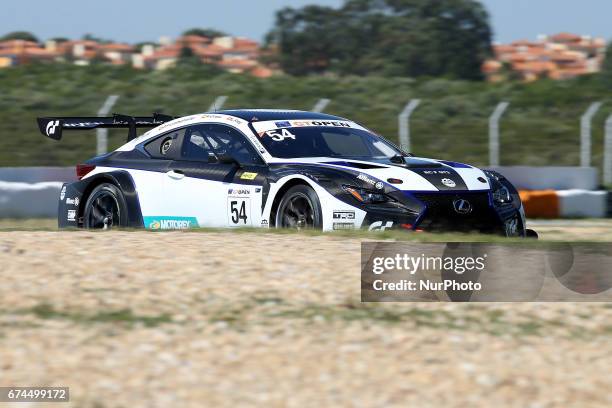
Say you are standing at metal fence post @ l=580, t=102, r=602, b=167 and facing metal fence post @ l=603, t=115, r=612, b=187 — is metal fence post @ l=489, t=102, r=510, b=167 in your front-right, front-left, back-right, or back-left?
back-right

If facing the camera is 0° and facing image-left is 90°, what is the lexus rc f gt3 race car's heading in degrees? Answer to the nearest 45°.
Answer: approximately 315°

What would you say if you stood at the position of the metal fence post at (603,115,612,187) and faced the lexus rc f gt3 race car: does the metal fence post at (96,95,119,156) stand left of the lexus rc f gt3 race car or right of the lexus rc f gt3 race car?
right
